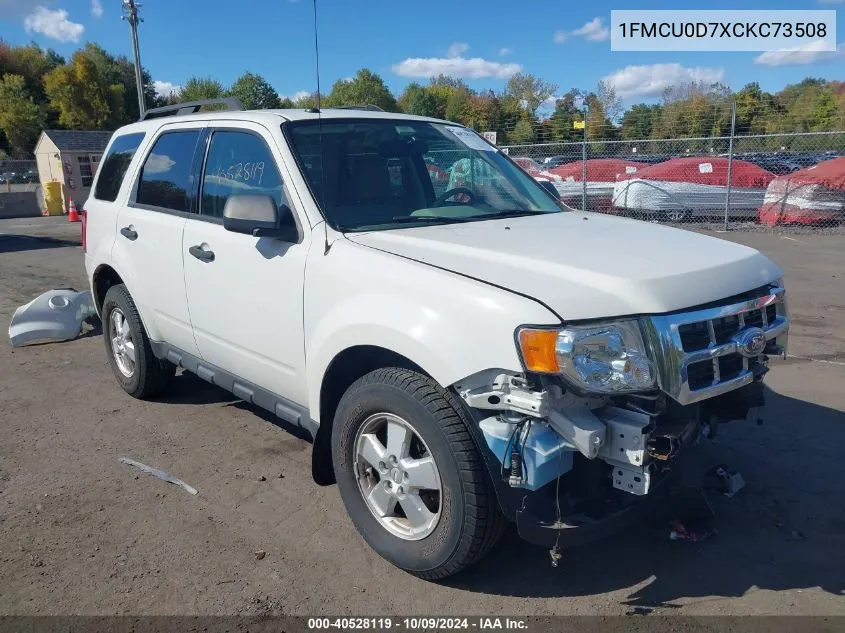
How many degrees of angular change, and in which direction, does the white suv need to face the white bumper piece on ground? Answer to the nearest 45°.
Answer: approximately 180°

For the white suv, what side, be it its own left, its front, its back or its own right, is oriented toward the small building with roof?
back

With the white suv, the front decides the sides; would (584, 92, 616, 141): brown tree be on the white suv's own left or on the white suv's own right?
on the white suv's own left

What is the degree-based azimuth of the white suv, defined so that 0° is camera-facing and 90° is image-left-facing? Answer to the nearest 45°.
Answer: approximately 315°

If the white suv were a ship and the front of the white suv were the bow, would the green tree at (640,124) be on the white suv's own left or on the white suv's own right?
on the white suv's own left

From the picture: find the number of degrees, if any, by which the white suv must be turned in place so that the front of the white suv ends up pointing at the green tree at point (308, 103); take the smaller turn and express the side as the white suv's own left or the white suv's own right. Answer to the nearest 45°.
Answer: approximately 135° to the white suv's own left
